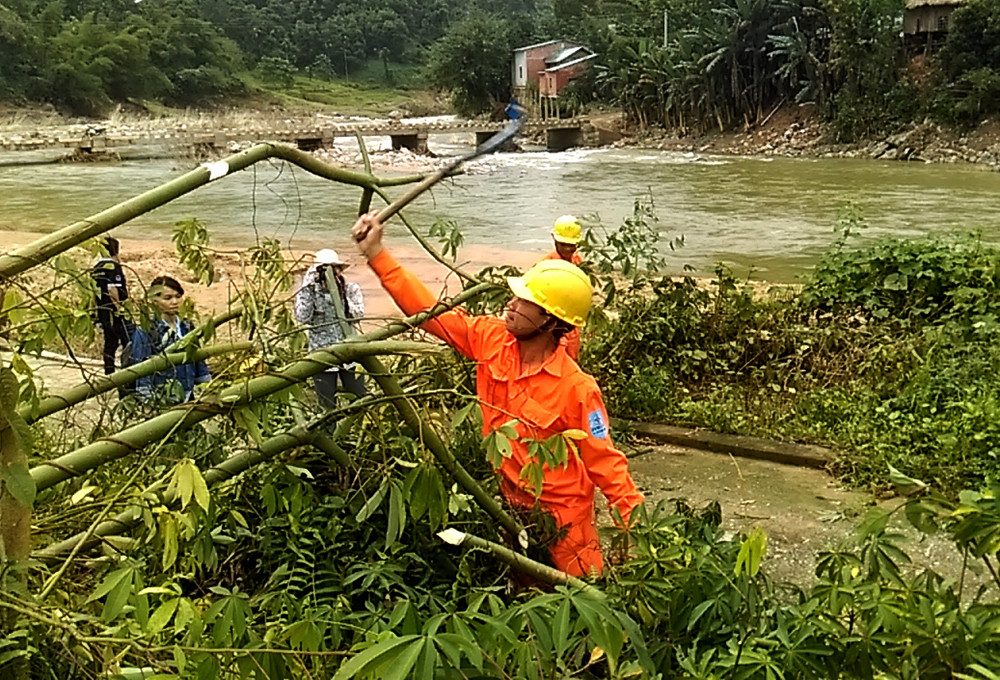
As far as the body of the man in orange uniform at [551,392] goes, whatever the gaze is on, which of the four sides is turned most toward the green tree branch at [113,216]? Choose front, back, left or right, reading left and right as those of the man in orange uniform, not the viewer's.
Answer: front

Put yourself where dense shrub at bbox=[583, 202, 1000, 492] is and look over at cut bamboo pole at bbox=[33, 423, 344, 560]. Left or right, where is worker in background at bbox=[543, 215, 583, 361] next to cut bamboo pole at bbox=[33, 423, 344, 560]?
right

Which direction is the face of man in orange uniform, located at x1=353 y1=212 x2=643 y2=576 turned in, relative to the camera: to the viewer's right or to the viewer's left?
to the viewer's left

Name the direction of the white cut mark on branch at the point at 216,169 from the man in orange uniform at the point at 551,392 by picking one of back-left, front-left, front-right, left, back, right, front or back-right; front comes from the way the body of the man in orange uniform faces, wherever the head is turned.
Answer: front

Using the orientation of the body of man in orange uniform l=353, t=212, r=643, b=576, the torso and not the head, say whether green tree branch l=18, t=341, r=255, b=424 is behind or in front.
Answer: in front

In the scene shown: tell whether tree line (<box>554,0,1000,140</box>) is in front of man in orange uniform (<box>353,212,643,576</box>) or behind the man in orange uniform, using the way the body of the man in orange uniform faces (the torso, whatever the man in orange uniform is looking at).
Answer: behind

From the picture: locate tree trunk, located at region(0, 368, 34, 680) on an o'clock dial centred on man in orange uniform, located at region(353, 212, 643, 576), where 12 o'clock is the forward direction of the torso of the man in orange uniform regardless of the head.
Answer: The tree trunk is roughly at 12 o'clock from the man in orange uniform.

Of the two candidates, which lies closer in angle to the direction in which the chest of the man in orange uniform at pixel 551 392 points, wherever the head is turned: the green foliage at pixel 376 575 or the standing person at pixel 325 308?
the green foliage

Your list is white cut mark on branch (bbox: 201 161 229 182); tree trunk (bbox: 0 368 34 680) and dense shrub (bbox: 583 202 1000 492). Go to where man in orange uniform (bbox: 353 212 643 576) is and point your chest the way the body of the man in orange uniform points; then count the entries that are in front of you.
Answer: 2

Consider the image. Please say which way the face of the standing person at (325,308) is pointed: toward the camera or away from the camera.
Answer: toward the camera

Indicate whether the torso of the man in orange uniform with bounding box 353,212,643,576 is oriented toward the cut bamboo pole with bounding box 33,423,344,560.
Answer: yes

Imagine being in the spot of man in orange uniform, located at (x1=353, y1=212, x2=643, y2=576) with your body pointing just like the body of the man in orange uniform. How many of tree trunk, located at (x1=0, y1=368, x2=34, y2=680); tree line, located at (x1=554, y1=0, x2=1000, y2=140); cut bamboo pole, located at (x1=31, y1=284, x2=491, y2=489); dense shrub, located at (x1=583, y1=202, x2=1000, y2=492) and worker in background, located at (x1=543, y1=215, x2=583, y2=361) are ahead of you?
2

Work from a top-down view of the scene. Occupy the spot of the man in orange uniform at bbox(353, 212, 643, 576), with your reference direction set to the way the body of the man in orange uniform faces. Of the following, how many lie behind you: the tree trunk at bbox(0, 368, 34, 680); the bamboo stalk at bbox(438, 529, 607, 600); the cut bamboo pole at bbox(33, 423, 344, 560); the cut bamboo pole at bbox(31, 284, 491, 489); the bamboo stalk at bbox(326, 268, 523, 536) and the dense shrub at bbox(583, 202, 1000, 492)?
1

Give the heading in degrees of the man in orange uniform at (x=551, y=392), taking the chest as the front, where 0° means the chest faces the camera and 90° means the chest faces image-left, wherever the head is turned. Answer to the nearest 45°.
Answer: approximately 45°

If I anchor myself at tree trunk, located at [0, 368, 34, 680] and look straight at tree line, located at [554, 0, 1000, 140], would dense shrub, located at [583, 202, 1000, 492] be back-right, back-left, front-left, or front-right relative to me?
front-right

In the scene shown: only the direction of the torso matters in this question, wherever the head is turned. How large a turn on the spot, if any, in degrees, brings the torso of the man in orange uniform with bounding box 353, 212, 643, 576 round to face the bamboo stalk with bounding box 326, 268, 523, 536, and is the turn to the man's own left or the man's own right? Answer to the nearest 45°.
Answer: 0° — they already face it

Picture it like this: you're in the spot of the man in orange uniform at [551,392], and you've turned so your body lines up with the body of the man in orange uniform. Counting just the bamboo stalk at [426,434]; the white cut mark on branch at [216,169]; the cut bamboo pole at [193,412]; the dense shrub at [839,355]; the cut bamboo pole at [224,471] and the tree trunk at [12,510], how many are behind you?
1
